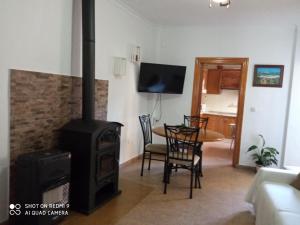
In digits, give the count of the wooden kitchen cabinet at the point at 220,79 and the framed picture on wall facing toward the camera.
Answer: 2

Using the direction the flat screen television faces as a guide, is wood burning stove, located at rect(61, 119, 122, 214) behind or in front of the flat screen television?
in front

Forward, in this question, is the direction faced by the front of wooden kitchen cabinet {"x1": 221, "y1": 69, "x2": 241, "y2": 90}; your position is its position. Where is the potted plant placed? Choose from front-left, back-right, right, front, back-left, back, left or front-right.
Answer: front

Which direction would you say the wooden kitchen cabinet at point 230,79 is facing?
toward the camera

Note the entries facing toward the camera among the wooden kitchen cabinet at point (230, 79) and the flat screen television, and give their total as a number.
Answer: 2

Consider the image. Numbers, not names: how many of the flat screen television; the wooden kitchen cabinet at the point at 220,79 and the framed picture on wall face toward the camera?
3

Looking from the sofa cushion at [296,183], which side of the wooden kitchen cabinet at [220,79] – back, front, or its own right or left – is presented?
front

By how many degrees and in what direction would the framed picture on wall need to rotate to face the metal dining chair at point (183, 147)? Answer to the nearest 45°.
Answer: approximately 45° to its right

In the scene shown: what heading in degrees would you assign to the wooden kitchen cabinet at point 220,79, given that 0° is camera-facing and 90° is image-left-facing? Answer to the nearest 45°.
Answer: approximately 0°

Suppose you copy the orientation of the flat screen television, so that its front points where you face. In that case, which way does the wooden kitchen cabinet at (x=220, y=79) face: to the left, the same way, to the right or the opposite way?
the same way

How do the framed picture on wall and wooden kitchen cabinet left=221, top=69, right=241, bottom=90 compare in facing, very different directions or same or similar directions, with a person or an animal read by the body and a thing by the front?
same or similar directions

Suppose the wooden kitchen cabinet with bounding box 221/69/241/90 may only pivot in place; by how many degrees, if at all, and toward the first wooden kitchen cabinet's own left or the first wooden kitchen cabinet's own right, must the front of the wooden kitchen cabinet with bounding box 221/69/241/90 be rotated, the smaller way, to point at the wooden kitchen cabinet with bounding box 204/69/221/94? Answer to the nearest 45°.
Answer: approximately 90° to the first wooden kitchen cabinet's own right

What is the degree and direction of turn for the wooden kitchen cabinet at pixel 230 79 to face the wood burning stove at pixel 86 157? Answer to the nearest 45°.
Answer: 0° — it already faces it

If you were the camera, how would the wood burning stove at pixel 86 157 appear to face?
facing the viewer and to the right of the viewer

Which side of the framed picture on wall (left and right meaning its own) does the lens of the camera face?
front

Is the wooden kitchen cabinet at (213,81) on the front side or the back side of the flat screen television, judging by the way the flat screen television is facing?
on the back side

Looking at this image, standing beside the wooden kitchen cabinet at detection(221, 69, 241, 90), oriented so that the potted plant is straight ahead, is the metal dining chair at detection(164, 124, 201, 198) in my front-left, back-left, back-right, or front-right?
front-right

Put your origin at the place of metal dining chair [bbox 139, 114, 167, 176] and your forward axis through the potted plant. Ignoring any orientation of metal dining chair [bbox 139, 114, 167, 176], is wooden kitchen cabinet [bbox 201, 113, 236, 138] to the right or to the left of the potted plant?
left

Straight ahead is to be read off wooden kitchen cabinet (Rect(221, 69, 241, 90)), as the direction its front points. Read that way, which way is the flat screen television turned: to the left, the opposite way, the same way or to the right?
the same way
